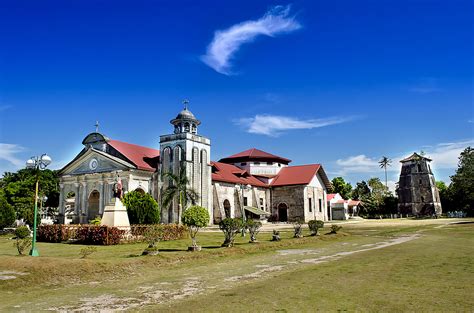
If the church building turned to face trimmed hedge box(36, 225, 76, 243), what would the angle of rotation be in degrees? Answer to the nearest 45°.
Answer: approximately 45° to its left

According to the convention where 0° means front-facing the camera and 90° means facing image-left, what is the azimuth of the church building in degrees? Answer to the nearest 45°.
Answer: approximately 45°

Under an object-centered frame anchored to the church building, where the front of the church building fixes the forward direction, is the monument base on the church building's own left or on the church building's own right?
on the church building's own left

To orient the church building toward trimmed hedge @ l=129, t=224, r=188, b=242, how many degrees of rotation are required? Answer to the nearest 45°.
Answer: approximately 45° to its left

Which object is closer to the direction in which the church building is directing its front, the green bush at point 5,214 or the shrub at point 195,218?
the green bush

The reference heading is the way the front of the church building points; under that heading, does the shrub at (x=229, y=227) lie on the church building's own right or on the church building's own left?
on the church building's own left

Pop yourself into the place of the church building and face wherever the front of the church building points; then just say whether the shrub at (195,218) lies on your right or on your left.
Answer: on your left

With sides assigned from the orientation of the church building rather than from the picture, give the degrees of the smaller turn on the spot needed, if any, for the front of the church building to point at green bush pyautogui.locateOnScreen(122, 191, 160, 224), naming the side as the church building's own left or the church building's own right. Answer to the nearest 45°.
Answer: approximately 45° to the church building's own left

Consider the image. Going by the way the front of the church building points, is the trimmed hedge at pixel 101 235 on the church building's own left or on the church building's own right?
on the church building's own left
